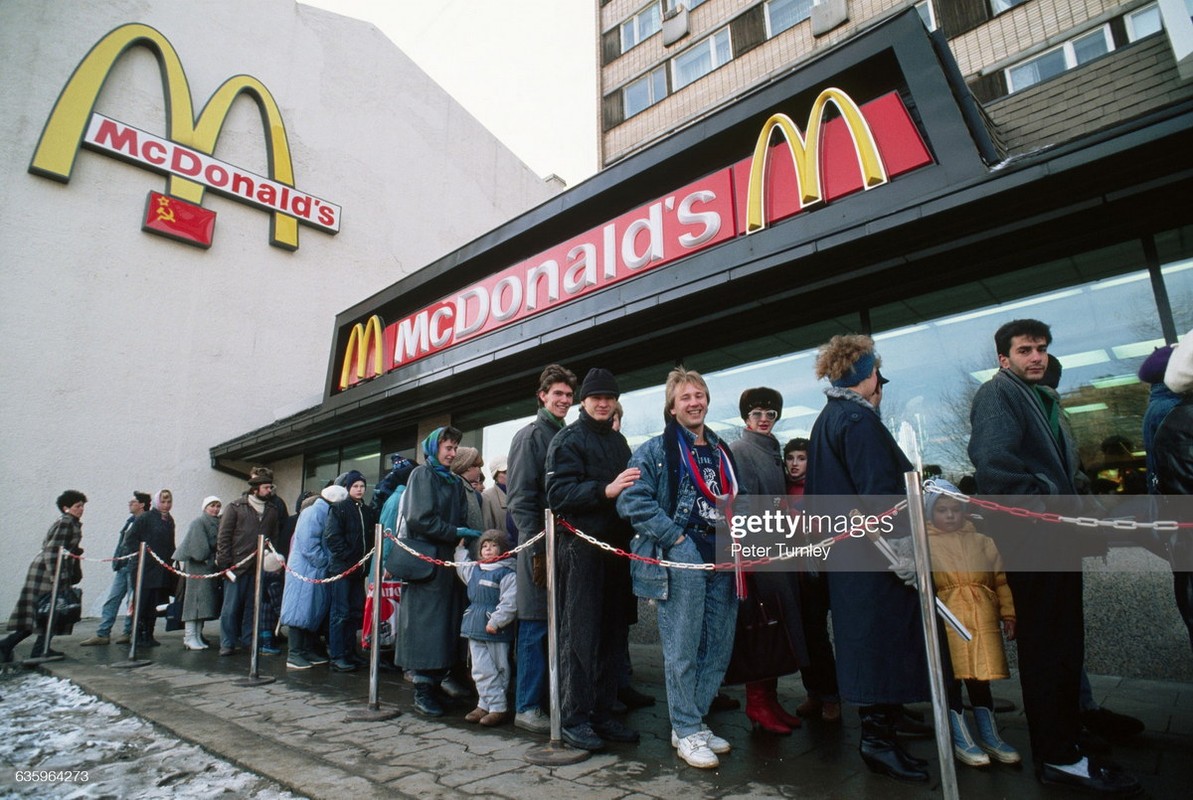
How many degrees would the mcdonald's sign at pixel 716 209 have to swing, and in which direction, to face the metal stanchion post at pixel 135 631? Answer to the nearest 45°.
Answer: approximately 45° to its right

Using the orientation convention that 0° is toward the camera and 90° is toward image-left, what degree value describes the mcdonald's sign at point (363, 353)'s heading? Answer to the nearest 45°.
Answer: approximately 45°

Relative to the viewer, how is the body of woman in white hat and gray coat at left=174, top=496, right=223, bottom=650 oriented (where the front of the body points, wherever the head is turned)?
to the viewer's right

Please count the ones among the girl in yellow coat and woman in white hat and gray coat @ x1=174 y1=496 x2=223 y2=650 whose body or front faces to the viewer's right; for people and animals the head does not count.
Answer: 1
